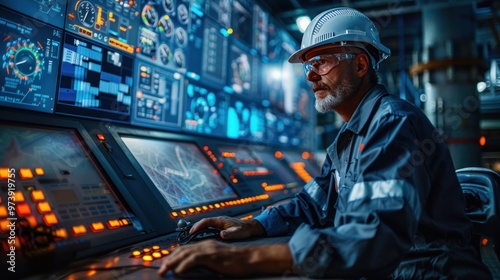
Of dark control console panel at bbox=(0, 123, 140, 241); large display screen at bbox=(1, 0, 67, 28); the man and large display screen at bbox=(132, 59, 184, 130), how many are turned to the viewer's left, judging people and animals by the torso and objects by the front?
1

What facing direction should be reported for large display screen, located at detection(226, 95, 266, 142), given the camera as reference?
facing the viewer and to the right of the viewer

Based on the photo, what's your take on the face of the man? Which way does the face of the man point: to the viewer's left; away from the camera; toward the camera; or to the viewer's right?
to the viewer's left

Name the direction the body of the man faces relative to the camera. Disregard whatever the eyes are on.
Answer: to the viewer's left

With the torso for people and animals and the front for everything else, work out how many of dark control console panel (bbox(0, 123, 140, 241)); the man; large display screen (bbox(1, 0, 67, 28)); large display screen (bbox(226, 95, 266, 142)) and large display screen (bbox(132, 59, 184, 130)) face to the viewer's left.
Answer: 1

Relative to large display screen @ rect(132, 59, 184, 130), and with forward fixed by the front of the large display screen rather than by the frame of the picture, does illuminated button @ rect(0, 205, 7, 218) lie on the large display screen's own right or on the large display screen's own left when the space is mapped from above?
on the large display screen's own right

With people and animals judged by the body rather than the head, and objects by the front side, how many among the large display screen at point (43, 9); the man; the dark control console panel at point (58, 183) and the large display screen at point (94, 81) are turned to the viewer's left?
1

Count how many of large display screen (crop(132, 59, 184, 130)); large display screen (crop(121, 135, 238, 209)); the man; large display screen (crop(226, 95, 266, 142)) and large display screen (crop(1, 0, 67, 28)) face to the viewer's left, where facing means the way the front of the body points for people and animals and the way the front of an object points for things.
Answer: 1

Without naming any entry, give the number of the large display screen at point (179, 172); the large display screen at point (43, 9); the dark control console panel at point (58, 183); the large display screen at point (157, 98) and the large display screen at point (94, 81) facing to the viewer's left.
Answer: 0

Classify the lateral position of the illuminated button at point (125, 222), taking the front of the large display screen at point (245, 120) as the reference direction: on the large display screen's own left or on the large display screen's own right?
on the large display screen's own right

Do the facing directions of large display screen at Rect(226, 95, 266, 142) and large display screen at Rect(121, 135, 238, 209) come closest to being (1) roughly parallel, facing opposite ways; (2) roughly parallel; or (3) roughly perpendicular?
roughly parallel

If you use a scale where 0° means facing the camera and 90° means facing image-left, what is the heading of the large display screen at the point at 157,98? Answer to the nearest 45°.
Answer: approximately 315°

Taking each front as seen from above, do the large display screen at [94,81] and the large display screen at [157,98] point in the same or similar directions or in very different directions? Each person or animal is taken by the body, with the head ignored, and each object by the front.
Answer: same or similar directions
